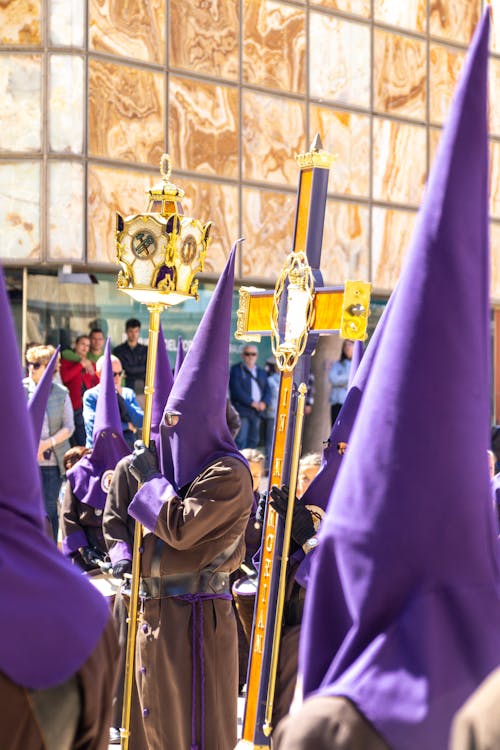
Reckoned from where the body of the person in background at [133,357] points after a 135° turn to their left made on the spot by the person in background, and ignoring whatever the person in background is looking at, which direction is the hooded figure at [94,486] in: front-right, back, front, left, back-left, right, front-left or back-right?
back-right

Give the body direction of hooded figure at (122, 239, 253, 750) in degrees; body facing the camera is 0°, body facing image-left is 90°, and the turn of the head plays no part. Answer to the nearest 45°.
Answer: approximately 90°

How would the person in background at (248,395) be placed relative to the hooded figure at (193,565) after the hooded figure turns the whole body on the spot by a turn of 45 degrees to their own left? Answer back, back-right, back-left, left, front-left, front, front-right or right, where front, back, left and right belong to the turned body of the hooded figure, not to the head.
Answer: back-right

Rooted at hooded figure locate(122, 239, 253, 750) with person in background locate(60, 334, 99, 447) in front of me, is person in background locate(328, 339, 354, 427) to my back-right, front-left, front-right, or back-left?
front-right

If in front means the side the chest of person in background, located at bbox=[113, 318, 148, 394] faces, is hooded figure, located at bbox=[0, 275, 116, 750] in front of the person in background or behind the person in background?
in front

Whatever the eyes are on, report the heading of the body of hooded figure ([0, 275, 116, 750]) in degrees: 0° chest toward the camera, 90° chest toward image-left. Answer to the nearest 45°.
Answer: approximately 180°

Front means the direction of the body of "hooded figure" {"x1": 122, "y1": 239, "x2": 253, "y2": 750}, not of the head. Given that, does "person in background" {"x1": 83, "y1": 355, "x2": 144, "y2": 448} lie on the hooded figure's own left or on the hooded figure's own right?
on the hooded figure's own right

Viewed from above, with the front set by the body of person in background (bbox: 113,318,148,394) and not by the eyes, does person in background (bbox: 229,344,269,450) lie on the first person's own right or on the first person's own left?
on the first person's own left

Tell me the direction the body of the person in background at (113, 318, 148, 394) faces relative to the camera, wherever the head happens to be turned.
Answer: toward the camera

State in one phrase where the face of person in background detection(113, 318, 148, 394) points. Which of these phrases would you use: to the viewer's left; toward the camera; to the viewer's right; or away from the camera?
toward the camera
